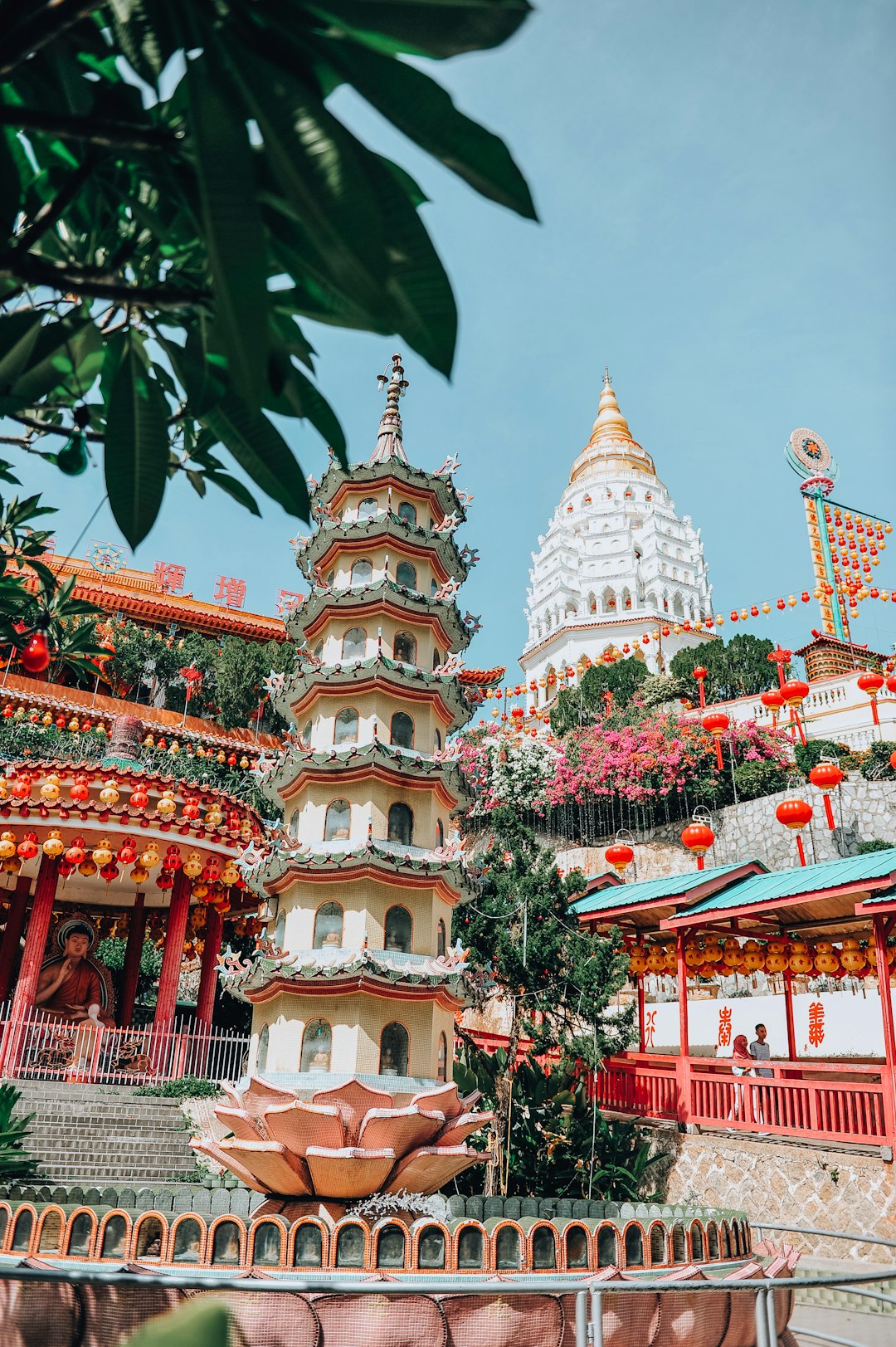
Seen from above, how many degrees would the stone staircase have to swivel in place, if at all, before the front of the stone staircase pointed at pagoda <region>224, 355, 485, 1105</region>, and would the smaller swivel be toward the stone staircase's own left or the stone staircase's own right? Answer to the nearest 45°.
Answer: approximately 45° to the stone staircase's own left

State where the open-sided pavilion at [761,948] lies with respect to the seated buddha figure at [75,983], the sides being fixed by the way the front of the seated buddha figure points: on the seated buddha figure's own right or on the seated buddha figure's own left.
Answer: on the seated buddha figure's own left

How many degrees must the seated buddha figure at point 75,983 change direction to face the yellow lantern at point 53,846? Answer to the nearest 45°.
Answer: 0° — it already faces it

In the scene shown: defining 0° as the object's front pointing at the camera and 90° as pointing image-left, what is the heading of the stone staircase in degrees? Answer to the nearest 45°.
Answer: approximately 0°

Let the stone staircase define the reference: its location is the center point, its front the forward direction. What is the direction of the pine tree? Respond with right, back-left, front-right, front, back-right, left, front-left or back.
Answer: left

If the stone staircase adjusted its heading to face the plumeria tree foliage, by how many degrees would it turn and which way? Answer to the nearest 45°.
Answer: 0° — it already faces it

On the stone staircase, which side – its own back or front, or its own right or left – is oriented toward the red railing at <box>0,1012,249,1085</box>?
back

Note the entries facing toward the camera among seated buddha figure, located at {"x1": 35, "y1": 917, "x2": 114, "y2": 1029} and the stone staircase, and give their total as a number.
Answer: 2
